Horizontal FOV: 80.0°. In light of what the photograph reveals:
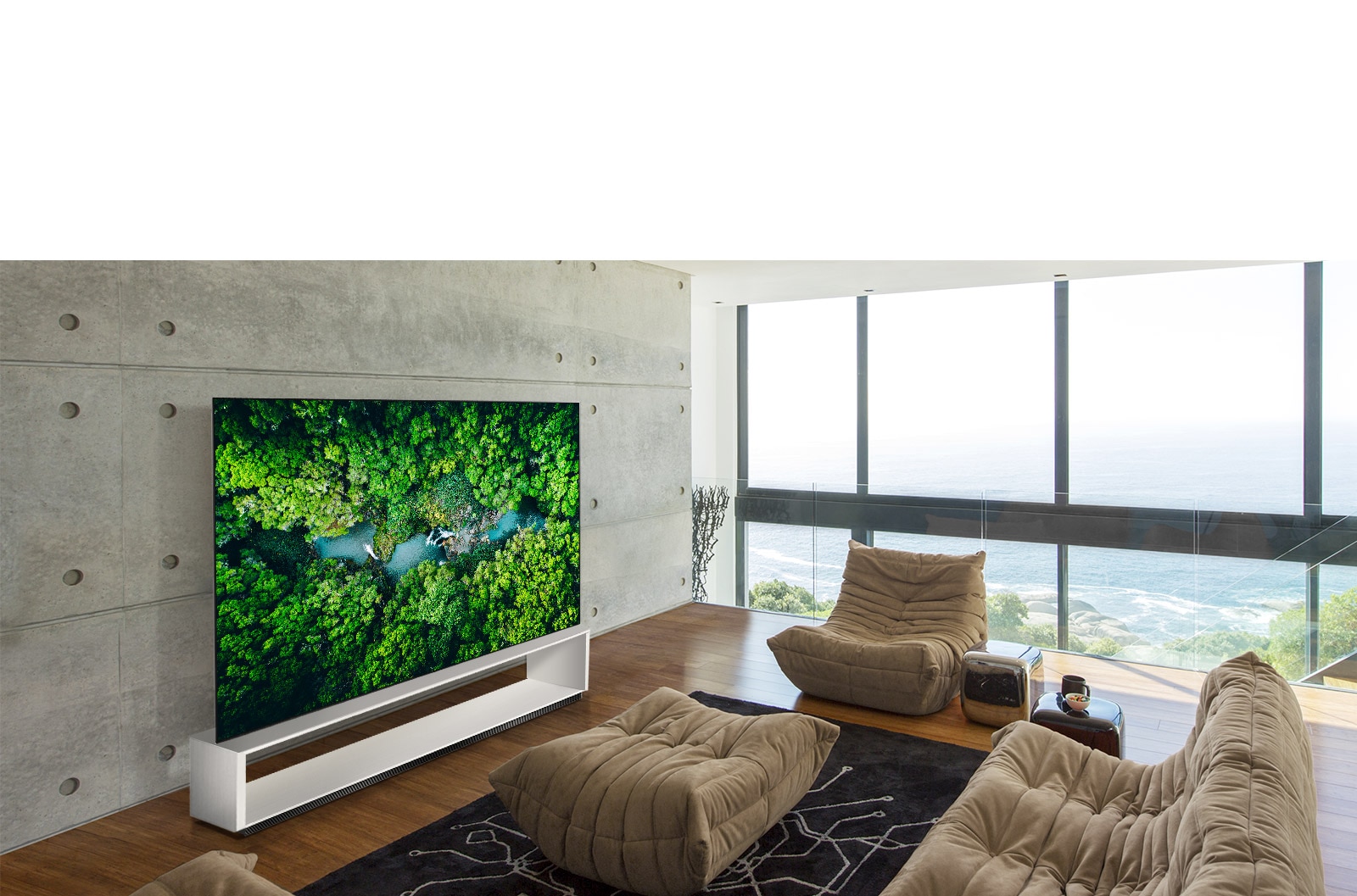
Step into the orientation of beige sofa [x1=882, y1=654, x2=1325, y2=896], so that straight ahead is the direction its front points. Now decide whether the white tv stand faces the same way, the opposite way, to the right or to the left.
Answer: the opposite way

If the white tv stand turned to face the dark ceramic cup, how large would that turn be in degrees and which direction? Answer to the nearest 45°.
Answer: approximately 45° to its left

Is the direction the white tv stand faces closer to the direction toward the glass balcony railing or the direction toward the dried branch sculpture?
the glass balcony railing

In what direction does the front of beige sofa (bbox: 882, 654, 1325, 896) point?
to the viewer's left

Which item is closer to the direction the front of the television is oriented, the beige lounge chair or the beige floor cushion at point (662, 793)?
the beige floor cushion

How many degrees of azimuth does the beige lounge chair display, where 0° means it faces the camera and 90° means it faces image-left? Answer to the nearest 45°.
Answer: approximately 45°

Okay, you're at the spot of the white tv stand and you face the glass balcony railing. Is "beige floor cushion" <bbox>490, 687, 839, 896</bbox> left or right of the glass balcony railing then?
right

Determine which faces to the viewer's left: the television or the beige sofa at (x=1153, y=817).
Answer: the beige sofa

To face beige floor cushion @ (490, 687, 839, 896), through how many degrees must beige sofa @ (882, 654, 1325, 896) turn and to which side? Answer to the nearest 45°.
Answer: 0° — it already faces it

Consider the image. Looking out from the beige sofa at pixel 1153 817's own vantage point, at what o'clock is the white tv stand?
The white tv stand is roughly at 12 o'clock from the beige sofa.

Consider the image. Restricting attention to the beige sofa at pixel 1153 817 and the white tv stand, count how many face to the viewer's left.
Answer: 1

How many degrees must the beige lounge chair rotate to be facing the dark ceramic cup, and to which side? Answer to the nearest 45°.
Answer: approximately 90° to its left
